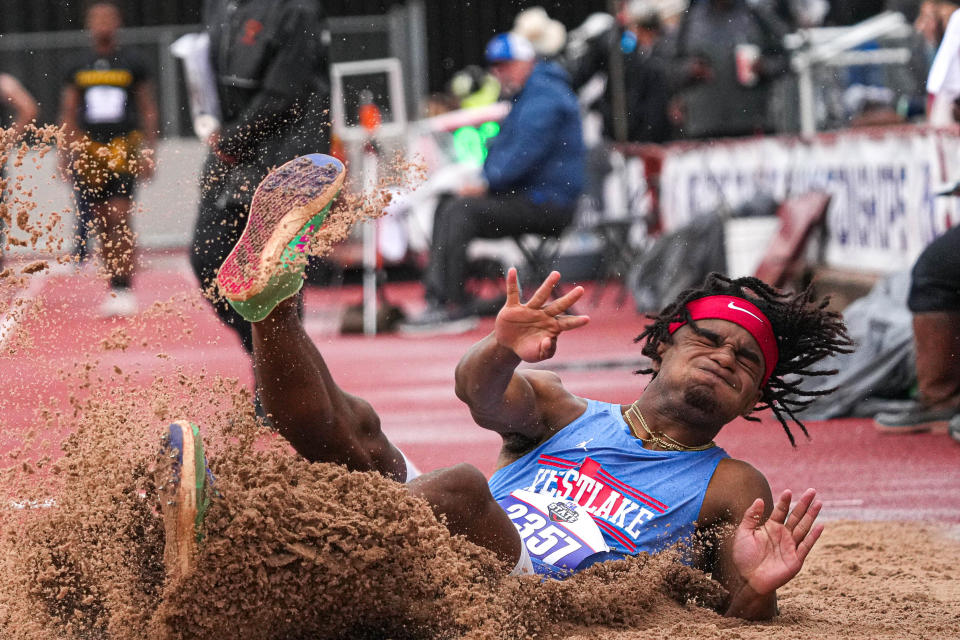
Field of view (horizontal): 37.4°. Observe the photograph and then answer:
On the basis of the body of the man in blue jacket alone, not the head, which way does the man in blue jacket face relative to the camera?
to the viewer's left
